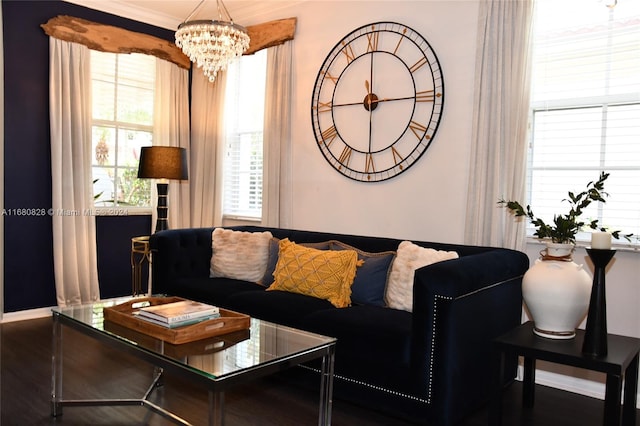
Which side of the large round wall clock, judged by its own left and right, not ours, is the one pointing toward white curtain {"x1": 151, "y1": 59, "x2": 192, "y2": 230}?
right

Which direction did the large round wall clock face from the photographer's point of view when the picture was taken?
facing the viewer and to the left of the viewer

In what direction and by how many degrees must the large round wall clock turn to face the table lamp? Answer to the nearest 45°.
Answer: approximately 45° to its right

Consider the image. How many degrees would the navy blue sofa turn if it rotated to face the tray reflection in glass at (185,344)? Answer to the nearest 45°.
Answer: approximately 45° to its right

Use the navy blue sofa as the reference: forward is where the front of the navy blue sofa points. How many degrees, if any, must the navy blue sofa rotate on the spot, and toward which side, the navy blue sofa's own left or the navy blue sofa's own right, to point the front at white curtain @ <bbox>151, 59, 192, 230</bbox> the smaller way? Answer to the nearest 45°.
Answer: approximately 90° to the navy blue sofa's own right

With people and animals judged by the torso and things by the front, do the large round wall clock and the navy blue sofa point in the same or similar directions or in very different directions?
same or similar directions

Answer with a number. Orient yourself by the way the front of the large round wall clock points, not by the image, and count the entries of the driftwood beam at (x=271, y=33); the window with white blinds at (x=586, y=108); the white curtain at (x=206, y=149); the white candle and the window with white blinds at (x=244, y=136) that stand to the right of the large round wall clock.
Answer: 3

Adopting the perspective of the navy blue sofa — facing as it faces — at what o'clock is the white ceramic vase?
The white ceramic vase is roughly at 8 o'clock from the navy blue sofa.

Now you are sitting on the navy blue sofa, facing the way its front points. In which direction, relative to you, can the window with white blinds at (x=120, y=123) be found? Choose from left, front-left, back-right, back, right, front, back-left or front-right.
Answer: right

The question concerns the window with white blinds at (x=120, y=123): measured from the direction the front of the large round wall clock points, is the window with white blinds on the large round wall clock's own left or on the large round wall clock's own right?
on the large round wall clock's own right

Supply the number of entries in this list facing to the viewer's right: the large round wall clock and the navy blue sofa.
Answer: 0
